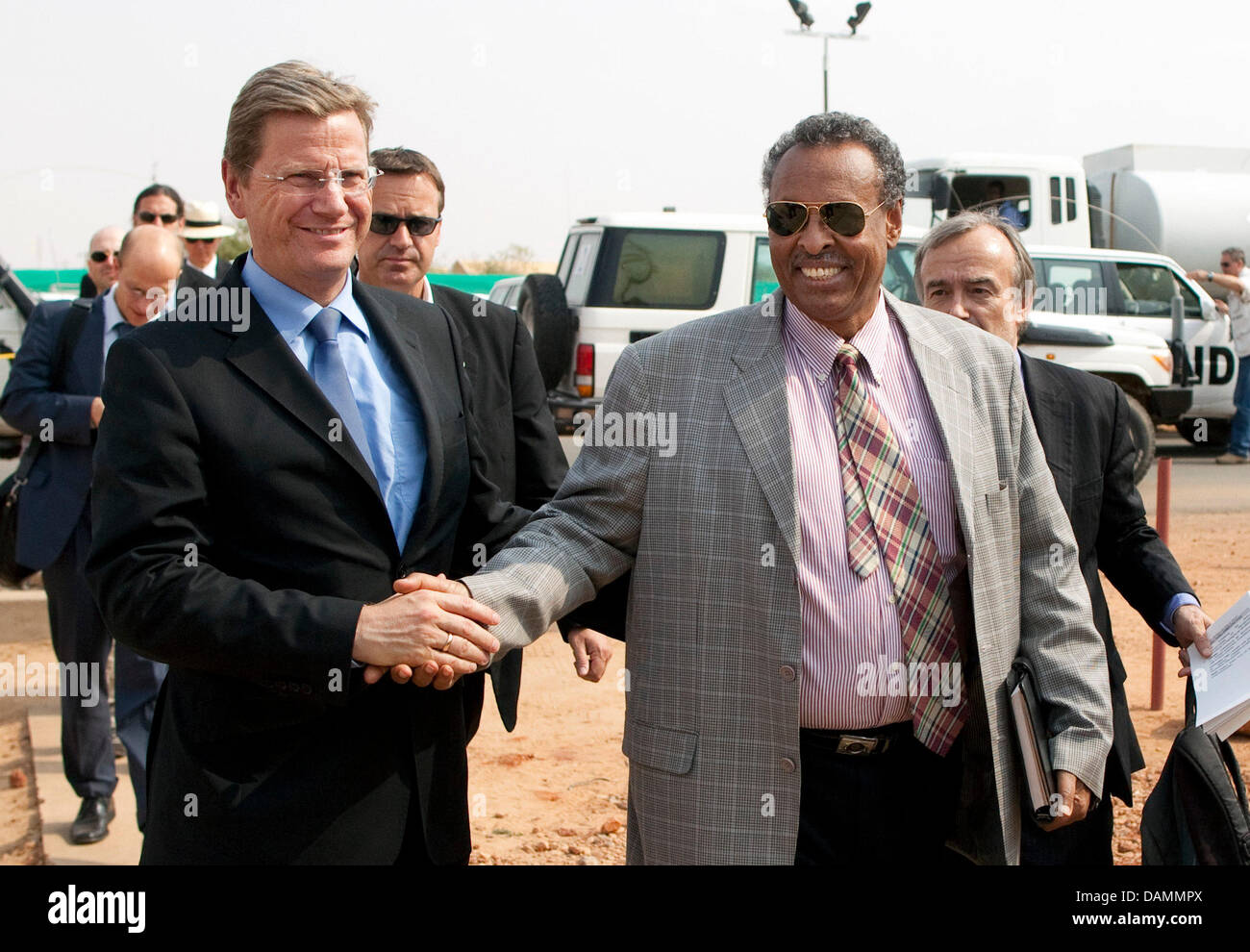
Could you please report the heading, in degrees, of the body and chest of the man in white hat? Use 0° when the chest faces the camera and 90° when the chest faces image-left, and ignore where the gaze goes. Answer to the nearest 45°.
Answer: approximately 0°

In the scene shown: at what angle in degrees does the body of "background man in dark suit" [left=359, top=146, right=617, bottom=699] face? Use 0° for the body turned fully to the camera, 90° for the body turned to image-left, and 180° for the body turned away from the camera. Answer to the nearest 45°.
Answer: approximately 0°

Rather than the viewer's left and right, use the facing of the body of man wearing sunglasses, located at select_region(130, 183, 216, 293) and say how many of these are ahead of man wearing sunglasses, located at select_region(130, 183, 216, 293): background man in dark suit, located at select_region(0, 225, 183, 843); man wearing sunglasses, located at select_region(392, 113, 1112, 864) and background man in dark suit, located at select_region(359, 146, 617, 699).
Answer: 3

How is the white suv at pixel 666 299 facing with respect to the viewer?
to the viewer's right

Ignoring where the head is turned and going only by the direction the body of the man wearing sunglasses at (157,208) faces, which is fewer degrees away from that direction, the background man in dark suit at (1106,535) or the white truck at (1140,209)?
the background man in dark suit

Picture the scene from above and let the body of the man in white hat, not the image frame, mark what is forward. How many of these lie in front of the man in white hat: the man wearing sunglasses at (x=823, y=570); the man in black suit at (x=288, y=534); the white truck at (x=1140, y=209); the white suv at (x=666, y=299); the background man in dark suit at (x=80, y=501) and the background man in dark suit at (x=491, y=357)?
4

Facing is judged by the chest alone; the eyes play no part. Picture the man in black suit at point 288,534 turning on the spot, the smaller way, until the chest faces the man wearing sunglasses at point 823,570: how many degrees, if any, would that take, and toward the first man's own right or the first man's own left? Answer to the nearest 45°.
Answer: approximately 45° to the first man's own left

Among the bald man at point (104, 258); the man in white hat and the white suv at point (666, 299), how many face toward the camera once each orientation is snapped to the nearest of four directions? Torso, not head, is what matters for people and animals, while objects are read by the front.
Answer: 2
